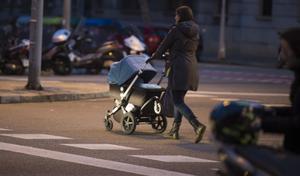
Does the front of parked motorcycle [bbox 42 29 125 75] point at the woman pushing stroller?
no

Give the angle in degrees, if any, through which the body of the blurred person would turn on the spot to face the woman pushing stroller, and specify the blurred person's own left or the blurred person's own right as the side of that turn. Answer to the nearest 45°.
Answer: approximately 90° to the blurred person's own right

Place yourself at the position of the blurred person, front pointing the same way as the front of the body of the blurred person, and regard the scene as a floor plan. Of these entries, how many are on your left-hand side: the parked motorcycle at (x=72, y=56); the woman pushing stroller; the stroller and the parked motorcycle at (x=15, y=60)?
0

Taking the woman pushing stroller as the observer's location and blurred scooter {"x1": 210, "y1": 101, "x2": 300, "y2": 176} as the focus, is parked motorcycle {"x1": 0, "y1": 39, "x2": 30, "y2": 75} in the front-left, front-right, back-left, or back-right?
back-right

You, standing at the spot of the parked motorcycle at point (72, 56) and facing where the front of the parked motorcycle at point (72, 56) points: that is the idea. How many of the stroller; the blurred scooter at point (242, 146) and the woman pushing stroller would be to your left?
3

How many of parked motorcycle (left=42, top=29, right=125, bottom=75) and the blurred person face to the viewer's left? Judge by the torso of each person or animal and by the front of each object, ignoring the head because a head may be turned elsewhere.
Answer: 2

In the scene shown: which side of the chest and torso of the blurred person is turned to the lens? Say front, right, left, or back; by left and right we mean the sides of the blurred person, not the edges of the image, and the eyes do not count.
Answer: left

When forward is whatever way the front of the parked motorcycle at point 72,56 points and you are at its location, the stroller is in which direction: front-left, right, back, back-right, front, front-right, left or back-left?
left

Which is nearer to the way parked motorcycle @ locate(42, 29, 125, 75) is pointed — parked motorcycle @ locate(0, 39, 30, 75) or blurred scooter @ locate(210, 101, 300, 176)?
the parked motorcycle

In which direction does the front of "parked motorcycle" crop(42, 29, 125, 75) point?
to the viewer's left

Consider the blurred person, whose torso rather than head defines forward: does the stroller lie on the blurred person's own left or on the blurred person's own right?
on the blurred person's own right

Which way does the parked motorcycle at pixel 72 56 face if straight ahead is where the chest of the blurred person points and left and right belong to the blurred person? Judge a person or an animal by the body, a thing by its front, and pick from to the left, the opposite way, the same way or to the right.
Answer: the same way

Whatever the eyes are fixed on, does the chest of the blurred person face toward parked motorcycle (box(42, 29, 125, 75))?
no

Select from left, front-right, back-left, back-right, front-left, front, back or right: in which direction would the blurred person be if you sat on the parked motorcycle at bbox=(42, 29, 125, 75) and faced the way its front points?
left

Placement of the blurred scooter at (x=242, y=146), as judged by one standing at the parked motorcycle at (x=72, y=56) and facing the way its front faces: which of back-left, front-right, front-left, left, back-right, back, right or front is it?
left
